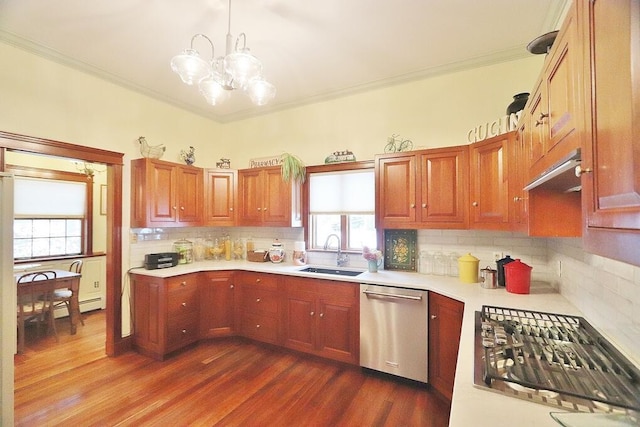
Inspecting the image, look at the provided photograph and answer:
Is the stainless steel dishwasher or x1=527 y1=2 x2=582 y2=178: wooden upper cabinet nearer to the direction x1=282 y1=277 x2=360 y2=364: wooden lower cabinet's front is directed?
the wooden upper cabinet

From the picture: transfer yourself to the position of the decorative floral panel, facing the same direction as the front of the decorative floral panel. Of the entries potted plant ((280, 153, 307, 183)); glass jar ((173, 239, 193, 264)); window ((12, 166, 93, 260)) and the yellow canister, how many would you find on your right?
3

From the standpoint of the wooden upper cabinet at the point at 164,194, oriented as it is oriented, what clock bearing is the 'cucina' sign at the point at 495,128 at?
The 'cucina' sign is roughly at 12 o'clock from the wooden upper cabinet.

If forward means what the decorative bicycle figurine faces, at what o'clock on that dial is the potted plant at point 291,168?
The potted plant is roughly at 12 o'clock from the decorative bicycle figurine.

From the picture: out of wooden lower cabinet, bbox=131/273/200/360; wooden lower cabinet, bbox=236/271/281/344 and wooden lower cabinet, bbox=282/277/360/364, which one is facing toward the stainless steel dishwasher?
wooden lower cabinet, bbox=131/273/200/360

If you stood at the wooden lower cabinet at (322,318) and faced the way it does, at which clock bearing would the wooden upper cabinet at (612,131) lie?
The wooden upper cabinet is roughly at 10 o'clock from the wooden lower cabinet.

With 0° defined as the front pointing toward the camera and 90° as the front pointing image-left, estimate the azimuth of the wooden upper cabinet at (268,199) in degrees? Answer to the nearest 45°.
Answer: approximately 45°

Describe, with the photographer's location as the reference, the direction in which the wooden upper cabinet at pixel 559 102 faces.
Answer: facing to the left of the viewer

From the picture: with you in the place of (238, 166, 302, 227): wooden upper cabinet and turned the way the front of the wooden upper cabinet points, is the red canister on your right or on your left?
on your left

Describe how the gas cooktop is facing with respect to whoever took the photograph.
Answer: facing to the left of the viewer
